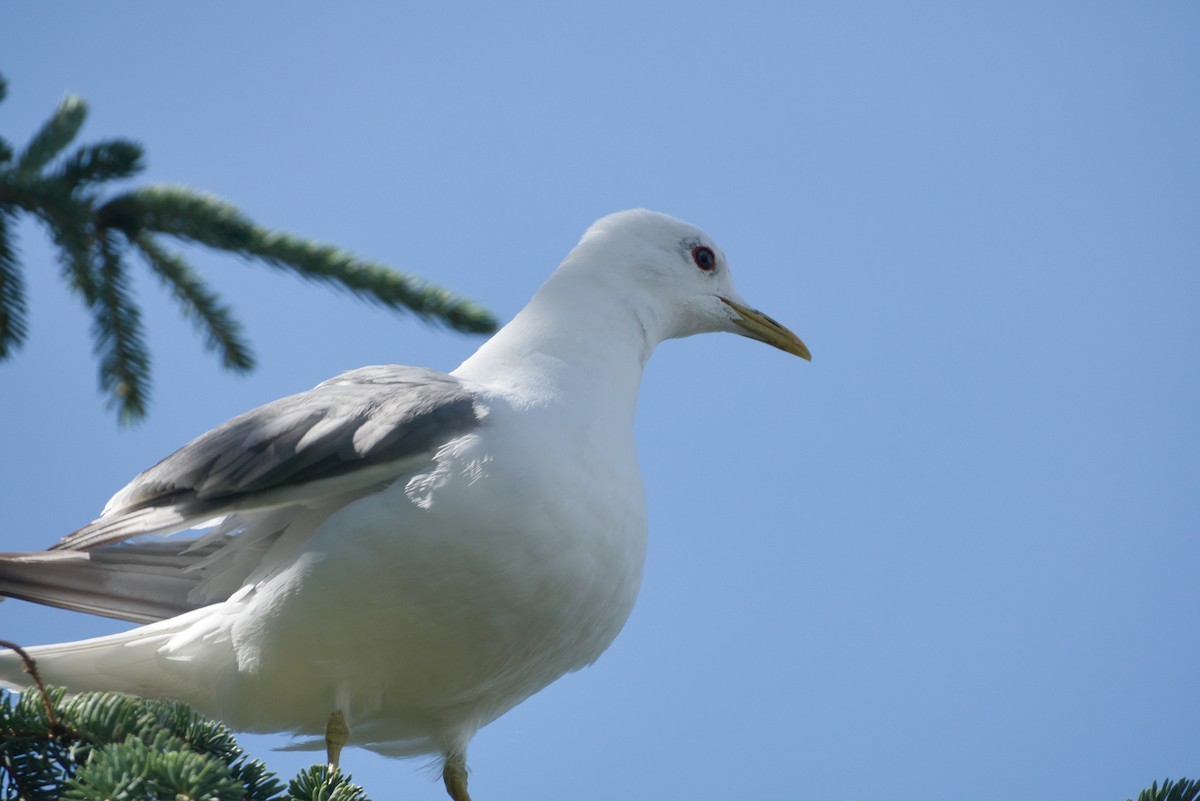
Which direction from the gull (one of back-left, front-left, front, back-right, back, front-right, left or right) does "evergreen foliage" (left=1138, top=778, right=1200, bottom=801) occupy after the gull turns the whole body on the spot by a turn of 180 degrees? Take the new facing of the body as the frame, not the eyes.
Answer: back-left

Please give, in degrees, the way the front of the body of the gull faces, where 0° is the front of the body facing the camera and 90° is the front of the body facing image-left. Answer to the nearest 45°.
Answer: approximately 270°
